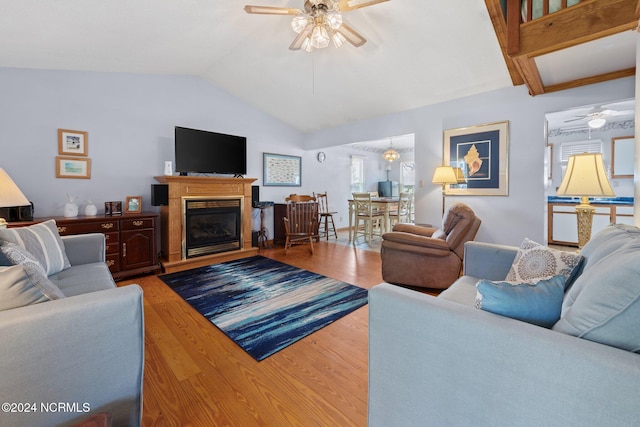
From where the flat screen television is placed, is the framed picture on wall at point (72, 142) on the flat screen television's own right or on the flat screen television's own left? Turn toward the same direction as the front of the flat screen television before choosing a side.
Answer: on the flat screen television's own right

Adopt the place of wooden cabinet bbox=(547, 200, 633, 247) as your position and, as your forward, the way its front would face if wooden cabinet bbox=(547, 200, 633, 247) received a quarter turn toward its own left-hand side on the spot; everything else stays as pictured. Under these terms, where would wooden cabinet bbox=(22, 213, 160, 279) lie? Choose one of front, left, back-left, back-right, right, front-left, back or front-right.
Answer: back-right

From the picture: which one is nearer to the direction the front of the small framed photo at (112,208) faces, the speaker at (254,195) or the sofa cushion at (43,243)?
the sofa cushion

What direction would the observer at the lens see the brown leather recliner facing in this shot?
facing to the left of the viewer

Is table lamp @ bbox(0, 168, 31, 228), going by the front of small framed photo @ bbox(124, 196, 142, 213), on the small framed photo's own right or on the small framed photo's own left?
on the small framed photo's own right

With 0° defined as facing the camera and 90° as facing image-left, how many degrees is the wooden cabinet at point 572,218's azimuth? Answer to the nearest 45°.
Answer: approximately 0°

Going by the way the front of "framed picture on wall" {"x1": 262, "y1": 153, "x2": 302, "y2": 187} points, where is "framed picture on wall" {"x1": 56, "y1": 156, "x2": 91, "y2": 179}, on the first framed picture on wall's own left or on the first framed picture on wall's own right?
on the first framed picture on wall's own right

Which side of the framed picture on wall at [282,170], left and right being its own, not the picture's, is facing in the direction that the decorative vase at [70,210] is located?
right

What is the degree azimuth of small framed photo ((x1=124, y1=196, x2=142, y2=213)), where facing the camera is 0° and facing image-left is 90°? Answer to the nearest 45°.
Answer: approximately 315°
